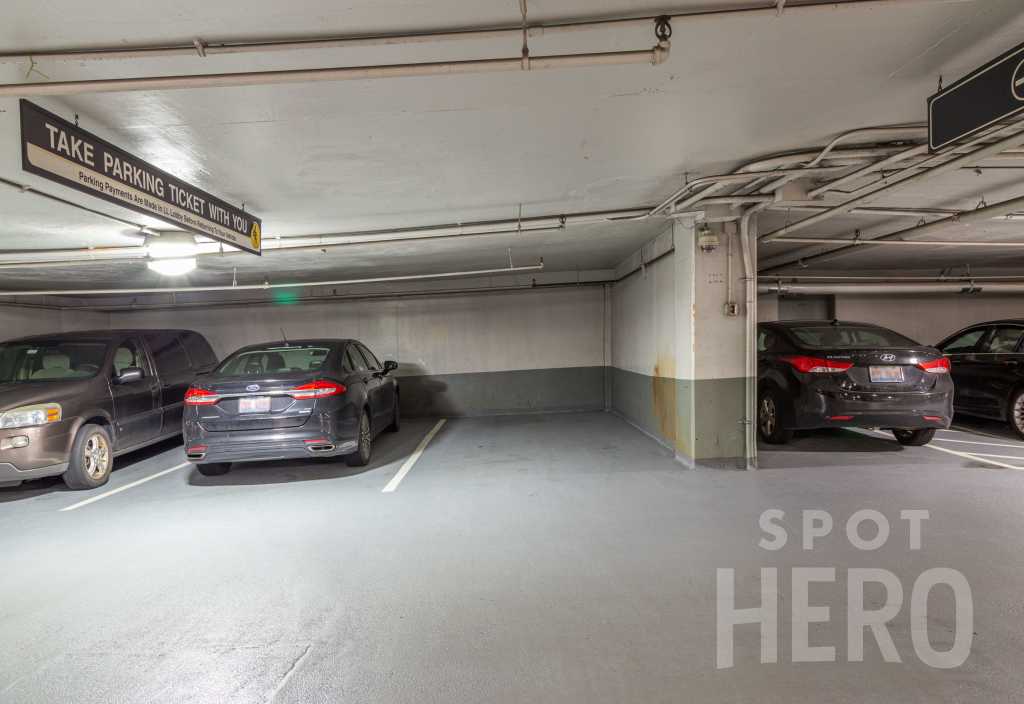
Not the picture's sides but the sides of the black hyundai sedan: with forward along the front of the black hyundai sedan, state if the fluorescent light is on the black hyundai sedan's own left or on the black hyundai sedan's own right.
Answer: on the black hyundai sedan's own left

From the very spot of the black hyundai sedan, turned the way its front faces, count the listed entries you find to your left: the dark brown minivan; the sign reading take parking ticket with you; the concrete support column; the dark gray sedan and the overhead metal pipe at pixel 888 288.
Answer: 4

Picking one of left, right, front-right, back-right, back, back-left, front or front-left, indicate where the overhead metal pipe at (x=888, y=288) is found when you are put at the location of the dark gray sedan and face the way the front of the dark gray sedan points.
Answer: front-right

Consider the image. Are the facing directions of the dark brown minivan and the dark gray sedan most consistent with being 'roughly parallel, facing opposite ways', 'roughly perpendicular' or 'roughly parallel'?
roughly parallel, facing opposite ways

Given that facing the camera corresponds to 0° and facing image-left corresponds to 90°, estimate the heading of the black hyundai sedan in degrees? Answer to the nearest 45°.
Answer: approximately 135°

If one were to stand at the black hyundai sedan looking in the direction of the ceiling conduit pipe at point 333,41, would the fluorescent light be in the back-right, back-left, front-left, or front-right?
front-right

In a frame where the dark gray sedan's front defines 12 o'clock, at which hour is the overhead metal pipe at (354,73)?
The overhead metal pipe is roughly at 4 o'clock from the dark gray sedan.

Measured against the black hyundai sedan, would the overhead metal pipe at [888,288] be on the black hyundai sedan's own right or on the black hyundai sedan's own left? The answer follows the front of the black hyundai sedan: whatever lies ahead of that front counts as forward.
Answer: on the black hyundai sedan's own right

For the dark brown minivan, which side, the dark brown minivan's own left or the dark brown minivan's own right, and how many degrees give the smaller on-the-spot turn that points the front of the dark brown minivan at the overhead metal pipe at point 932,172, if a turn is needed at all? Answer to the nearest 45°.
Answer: approximately 90° to the dark brown minivan's own left

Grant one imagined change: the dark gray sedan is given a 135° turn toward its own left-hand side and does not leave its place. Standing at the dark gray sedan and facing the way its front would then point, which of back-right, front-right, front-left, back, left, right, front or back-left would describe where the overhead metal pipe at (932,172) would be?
back-left

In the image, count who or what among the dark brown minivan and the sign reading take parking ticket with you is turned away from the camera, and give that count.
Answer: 0

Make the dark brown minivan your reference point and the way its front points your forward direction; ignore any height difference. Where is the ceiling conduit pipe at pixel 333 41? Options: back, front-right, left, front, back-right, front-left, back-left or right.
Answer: front-left

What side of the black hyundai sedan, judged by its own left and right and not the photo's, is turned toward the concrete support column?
left

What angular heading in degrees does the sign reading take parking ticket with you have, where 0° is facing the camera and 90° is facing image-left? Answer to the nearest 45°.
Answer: approximately 315°
